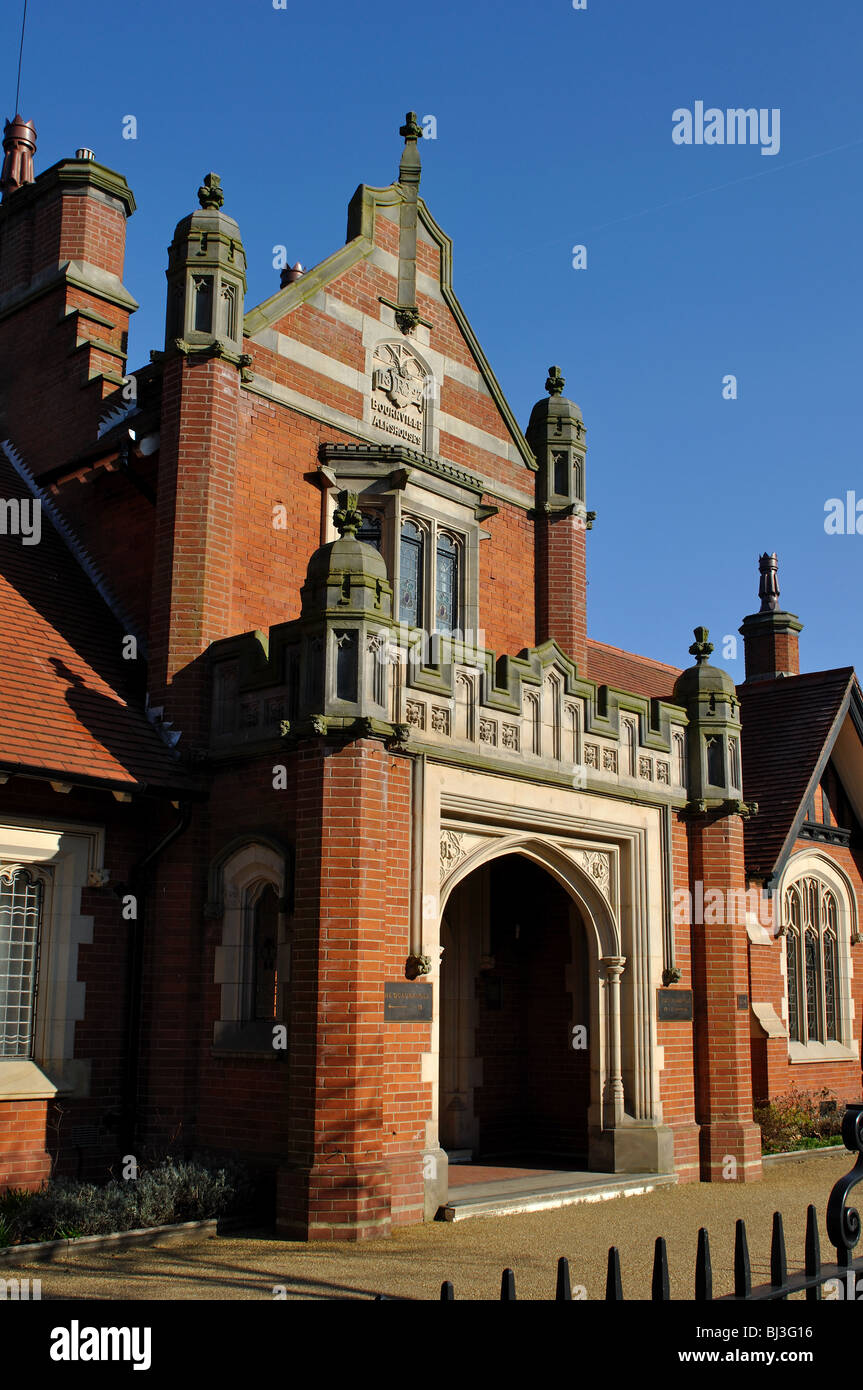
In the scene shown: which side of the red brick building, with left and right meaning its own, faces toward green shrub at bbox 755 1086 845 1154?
left

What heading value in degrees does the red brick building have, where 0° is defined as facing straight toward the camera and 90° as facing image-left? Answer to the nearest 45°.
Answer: approximately 315°
